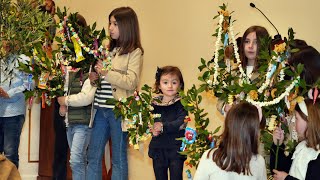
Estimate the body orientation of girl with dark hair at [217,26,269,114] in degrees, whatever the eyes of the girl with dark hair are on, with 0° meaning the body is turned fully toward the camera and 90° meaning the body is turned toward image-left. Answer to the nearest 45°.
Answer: approximately 0°
